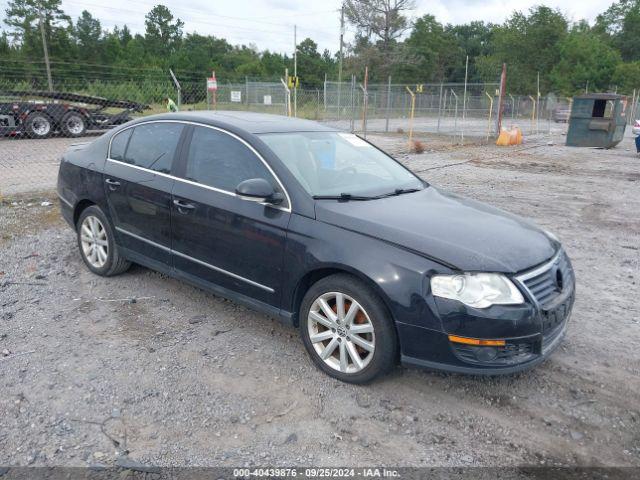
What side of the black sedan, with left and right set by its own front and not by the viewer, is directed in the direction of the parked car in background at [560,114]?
left

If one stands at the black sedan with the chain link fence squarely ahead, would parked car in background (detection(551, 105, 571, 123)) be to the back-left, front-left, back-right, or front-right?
front-right

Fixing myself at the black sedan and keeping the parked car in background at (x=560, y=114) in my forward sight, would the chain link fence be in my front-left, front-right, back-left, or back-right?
front-left

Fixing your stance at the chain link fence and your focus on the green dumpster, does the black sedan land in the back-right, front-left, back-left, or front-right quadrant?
front-right

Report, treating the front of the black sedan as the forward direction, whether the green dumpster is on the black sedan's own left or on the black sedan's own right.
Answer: on the black sedan's own left

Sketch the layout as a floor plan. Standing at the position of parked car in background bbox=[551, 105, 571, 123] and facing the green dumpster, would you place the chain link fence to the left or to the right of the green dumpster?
right

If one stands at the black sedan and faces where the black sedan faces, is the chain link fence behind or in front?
behind
